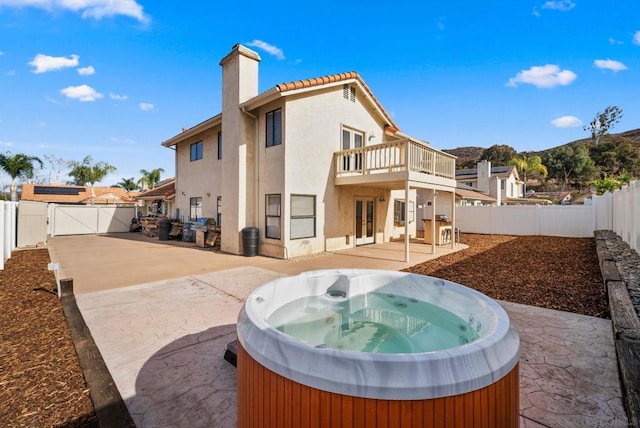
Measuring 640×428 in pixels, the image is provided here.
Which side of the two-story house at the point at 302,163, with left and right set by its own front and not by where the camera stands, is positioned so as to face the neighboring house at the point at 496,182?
right

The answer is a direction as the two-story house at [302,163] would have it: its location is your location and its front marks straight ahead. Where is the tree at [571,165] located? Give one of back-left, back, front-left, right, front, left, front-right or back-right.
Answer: right

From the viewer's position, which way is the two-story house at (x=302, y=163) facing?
facing away from the viewer and to the left of the viewer

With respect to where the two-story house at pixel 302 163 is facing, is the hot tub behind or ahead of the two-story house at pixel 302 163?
behind
